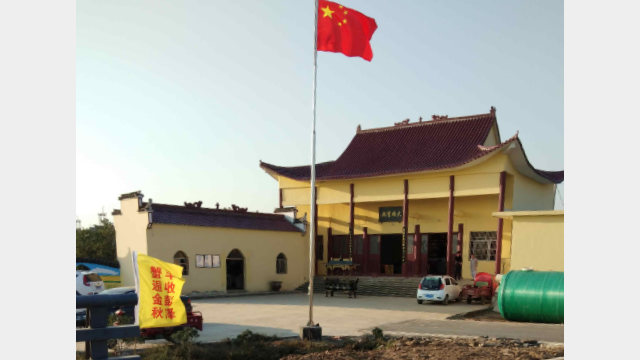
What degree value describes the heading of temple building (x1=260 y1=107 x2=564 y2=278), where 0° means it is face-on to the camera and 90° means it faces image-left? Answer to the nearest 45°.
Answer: approximately 45°

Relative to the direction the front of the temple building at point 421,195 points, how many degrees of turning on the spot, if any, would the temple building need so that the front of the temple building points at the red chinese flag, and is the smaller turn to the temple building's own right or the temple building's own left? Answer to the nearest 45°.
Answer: approximately 45° to the temple building's own left

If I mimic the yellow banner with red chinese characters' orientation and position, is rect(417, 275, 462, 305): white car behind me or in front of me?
behind

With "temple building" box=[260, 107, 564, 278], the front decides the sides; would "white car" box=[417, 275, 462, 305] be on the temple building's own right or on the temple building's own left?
on the temple building's own left

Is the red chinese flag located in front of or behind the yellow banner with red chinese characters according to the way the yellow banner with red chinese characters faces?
behind

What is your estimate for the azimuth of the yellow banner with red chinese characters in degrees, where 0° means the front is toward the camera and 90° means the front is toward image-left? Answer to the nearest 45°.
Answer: approximately 0°
